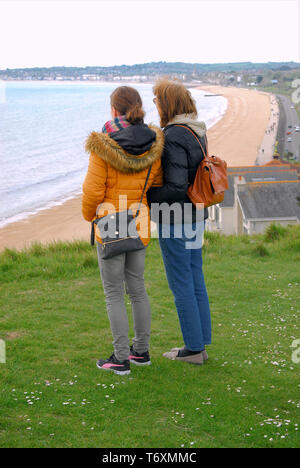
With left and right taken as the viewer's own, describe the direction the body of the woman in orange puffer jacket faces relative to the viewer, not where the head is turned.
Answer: facing away from the viewer and to the left of the viewer

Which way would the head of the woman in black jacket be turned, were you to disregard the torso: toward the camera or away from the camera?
away from the camera
